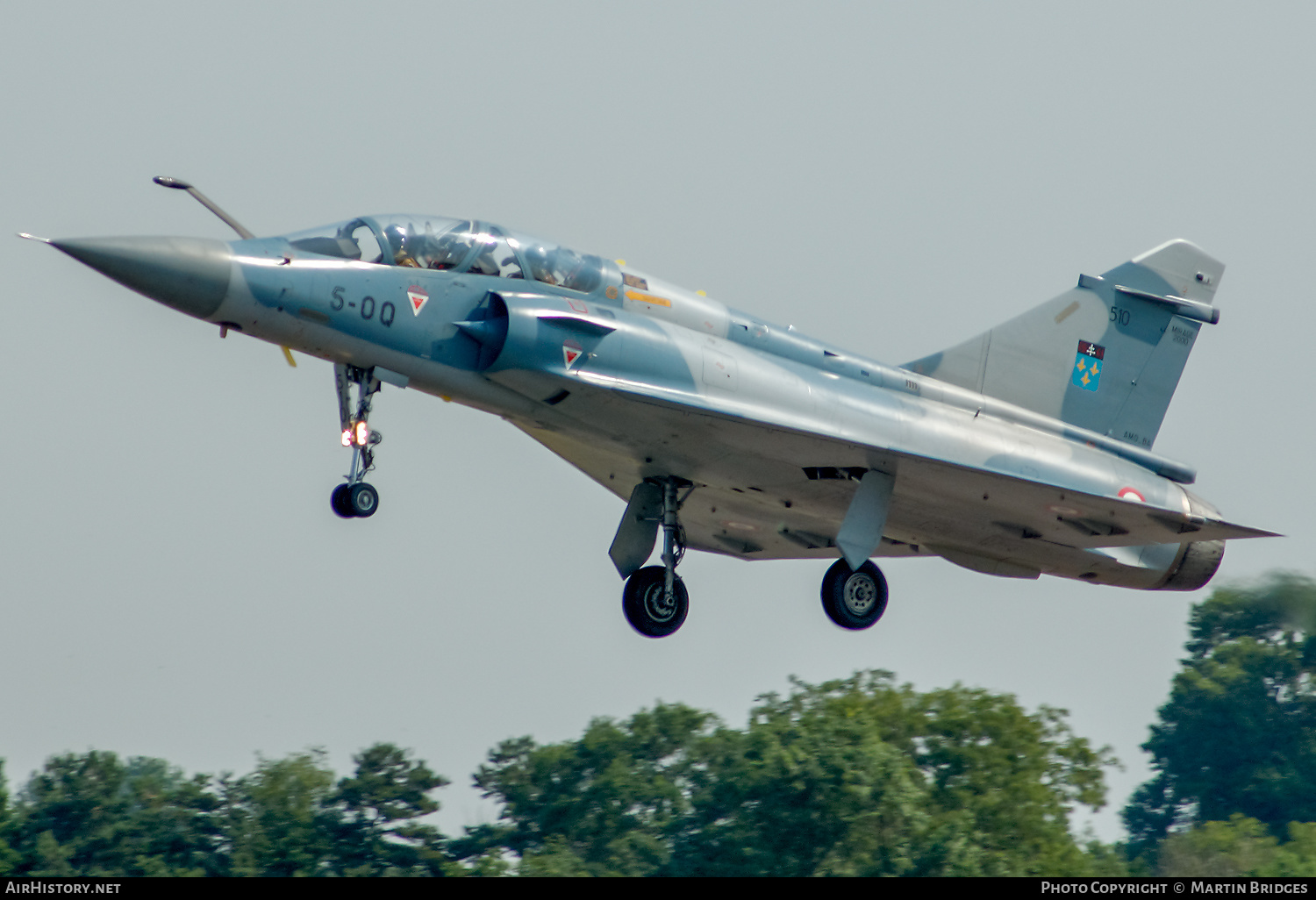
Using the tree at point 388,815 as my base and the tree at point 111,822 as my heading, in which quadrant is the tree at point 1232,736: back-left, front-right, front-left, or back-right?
back-right

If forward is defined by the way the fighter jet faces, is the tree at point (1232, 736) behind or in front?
behind

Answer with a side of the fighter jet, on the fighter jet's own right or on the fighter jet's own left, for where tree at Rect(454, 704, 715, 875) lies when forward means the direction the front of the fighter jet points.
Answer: on the fighter jet's own right

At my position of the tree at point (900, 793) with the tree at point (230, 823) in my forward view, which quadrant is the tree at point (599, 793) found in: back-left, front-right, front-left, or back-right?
front-right

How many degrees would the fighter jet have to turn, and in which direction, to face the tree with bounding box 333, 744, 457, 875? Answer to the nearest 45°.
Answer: approximately 135° to its right

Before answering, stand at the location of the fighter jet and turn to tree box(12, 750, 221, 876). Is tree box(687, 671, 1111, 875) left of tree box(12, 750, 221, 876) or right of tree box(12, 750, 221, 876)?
right

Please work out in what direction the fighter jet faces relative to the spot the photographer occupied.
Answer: facing the viewer and to the left of the viewer

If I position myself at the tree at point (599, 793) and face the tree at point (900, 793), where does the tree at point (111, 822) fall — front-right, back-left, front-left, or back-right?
back-right

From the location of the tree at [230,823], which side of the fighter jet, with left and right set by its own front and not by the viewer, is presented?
right

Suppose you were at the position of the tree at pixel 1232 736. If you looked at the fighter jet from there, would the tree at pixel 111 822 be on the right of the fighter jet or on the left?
right

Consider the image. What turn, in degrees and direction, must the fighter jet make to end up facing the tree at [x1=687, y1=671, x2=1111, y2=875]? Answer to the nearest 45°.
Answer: approximately 135° to its right

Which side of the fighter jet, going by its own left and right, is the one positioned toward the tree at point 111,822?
right

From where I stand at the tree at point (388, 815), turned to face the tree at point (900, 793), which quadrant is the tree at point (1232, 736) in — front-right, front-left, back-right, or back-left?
front-left
